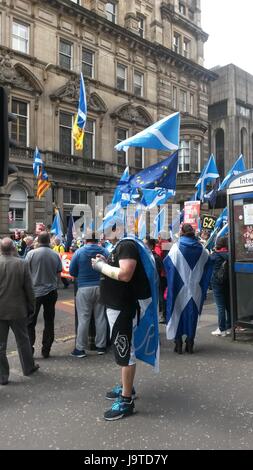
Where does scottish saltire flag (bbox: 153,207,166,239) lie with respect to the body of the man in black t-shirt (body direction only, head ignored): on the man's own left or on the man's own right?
on the man's own right

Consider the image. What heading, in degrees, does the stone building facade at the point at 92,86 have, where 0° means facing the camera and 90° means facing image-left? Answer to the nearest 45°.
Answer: approximately 315°

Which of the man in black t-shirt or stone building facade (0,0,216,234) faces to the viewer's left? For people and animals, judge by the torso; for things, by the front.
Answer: the man in black t-shirt

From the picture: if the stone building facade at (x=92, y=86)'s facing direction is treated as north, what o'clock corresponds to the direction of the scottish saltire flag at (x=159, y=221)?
The scottish saltire flag is roughly at 1 o'clock from the stone building facade.

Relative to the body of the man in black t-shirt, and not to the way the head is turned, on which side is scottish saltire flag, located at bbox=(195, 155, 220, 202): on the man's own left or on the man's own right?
on the man's own right

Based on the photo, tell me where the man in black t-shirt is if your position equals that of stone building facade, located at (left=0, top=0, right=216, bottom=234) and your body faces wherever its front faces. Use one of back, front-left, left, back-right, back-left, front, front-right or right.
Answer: front-right

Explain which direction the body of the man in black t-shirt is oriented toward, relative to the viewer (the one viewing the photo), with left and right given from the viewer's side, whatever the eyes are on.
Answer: facing to the left of the viewer
